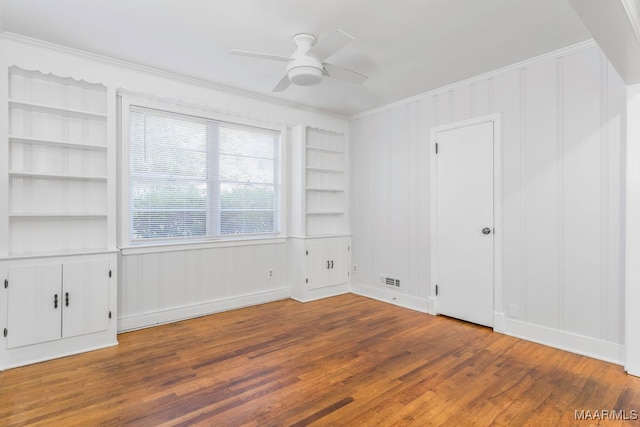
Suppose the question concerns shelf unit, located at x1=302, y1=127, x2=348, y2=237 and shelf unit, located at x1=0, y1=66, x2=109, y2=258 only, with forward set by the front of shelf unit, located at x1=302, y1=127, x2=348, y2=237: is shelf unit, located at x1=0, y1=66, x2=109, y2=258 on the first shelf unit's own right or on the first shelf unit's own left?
on the first shelf unit's own right

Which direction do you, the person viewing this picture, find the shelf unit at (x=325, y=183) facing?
facing the viewer and to the right of the viewer

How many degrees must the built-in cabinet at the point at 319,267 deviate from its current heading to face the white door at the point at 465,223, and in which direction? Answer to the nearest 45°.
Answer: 0° — it already faces it

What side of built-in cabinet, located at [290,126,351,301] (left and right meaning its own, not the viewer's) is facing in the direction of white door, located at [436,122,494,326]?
front

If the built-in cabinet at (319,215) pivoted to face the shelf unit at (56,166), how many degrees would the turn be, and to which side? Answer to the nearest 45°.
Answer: approximately 90° to its right

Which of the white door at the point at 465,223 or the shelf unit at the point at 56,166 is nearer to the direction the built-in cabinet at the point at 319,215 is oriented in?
the white door

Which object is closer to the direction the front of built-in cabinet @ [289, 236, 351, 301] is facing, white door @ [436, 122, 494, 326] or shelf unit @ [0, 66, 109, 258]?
the white door

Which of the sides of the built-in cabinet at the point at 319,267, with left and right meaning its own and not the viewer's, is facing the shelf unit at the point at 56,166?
right

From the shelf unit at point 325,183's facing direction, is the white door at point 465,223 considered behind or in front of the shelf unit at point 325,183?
in front
